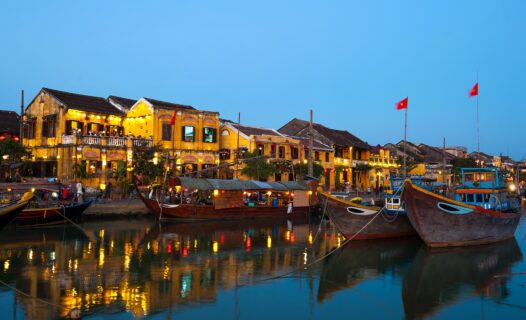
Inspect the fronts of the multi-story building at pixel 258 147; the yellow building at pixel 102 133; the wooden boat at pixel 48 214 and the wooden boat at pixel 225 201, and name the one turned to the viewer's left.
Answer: the wooden boat at pixel 225 201

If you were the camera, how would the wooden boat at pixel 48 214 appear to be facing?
facing to the right of the viewer

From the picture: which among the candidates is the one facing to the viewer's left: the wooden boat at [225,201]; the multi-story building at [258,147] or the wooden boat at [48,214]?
the wooden boat at [225,201]

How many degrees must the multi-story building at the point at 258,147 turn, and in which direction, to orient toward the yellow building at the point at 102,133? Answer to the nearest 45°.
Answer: approximately 90° to its right

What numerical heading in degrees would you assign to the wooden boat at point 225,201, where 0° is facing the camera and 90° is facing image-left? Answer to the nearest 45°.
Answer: approximately 90°

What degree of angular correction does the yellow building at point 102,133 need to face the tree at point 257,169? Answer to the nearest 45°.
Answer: approximately 45° to its left

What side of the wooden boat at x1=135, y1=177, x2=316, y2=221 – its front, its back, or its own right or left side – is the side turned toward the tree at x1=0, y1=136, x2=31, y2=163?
front

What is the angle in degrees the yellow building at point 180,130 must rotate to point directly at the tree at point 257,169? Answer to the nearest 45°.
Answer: approximately 45° to its left

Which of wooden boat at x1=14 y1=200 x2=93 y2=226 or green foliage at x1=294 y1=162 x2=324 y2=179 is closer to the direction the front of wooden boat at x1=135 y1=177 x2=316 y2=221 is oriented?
the wooden boat

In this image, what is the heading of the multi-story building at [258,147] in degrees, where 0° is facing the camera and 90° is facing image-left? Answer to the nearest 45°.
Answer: approximately 315°

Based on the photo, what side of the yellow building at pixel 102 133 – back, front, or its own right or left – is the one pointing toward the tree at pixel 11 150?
right

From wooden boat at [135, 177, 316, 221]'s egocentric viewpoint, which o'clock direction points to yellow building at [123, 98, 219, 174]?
The yellow building is roughly at 2 o'clock from the wooden boat.

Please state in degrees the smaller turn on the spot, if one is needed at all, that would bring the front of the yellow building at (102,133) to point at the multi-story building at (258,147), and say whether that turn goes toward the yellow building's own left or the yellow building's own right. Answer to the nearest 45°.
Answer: approximately 45° to the yellow building's own left

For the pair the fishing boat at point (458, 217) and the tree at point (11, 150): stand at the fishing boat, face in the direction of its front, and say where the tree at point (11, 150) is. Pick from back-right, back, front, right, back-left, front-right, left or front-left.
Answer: front-right

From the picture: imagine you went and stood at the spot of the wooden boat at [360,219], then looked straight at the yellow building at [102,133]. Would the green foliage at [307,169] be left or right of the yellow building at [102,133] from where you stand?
right

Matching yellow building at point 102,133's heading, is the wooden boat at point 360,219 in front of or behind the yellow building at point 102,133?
in front
